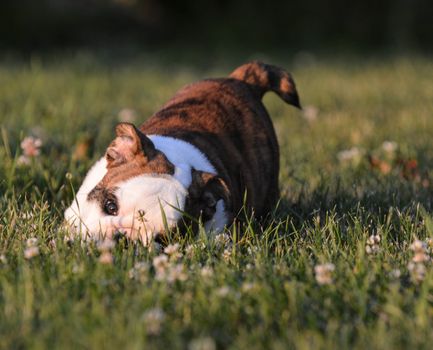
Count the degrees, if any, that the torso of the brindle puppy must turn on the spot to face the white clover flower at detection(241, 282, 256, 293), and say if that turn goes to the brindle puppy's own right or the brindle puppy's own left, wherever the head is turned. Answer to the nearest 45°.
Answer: approximately 45° to the brindle puppy's own left

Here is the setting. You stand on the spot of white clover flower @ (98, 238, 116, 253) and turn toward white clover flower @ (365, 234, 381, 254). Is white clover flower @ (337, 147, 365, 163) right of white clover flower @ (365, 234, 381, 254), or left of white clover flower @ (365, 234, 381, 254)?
left

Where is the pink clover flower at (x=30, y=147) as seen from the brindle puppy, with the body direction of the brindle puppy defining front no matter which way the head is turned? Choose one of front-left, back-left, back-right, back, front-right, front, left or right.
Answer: right

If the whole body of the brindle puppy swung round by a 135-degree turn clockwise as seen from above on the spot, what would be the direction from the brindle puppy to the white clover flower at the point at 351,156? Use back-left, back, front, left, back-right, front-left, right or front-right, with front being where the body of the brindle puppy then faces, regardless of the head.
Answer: front-right

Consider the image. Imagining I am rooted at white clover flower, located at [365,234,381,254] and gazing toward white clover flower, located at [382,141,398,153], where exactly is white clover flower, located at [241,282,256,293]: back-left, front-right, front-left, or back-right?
back-left

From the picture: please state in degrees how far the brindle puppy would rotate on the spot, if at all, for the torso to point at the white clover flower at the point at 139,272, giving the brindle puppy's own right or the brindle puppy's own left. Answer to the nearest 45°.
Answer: approximately 45° to the brindle puppy's own left

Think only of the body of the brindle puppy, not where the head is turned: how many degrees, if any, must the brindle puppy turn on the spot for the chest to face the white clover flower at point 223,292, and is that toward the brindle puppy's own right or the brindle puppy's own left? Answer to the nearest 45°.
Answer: approximately 45° to the brindle puppy's own left

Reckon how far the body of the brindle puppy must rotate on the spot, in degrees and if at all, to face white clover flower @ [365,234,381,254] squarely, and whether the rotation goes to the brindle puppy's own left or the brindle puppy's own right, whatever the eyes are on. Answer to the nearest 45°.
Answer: approximately 90° to the brindle puppy's own left

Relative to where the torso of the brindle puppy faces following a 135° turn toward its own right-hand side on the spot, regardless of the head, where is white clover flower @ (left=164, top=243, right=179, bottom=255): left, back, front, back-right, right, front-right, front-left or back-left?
back

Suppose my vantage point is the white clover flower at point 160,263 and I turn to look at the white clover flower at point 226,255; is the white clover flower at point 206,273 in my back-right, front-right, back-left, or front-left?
front-right

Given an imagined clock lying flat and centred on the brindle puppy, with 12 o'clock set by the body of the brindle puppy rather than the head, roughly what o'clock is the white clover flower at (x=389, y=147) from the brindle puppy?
The white clover flower is roughly at 6 o'clock from the brindle puppy.

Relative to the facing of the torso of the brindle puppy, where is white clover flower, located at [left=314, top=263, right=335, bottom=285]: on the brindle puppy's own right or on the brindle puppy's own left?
on the brindle puppy's own left

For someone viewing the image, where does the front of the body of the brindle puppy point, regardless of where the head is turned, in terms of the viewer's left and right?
facing the viewer and to the left of the viewer

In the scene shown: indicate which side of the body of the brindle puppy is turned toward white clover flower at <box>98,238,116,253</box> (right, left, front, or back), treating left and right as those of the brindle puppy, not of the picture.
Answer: front
